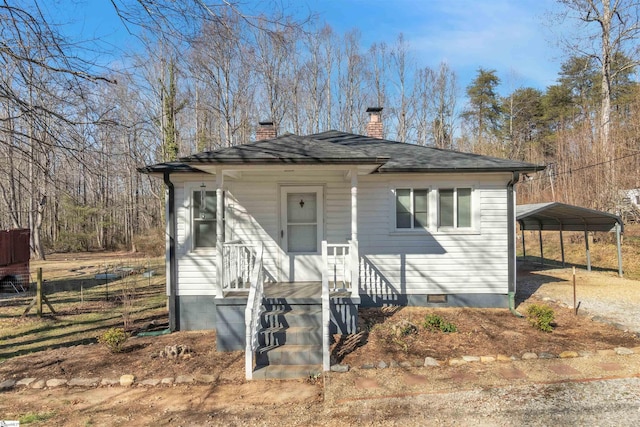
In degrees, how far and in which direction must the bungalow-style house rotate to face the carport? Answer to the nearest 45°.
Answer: approximately 135° to its left

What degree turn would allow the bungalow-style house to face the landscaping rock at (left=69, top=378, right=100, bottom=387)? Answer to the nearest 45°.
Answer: approximately 45° to its right

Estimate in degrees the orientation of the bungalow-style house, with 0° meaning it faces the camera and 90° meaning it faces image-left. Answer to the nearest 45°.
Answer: approximately 0°

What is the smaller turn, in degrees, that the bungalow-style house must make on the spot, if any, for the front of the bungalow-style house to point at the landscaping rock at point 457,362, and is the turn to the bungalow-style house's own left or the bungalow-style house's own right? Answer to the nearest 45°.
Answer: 0° — it already faces it

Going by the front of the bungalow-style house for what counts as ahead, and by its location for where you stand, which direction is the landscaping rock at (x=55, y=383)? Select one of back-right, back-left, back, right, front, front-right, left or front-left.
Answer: front-right

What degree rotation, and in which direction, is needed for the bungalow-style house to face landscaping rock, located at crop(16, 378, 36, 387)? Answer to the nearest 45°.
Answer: approximately 45° to its right

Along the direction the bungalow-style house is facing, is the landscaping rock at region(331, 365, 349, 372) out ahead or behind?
ahead

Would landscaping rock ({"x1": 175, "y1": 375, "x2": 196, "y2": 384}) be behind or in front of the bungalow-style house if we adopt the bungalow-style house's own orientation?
in front

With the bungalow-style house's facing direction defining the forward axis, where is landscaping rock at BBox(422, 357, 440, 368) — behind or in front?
in front

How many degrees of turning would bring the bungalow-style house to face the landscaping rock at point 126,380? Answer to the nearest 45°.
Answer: approximately 45° to its right

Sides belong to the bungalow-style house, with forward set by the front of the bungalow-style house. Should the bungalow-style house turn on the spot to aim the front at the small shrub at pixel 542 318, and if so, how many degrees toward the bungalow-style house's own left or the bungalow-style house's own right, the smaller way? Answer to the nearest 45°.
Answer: approximately 45° to the bungalow-style house's own left
